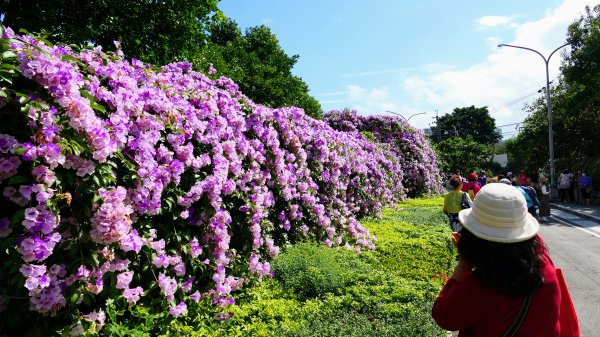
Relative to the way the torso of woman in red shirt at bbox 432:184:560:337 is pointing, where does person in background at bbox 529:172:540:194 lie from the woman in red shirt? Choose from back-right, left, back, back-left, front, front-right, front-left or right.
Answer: front-right

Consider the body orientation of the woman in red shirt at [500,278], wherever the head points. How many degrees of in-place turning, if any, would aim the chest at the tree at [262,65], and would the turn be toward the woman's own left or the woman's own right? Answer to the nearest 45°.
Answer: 0° — they already face it

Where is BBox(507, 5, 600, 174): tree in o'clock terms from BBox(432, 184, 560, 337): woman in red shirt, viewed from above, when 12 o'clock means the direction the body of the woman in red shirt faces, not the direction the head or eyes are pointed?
The tree is roughly at 2 o'clock from the woman in red shirt.

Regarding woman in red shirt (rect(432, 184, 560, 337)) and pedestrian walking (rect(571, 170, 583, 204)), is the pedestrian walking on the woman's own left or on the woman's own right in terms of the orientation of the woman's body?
on the woman's own right

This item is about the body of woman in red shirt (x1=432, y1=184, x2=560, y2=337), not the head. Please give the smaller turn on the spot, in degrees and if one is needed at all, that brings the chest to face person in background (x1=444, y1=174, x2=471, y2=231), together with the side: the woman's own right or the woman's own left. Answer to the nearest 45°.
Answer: approximately 45° to the woman's own right

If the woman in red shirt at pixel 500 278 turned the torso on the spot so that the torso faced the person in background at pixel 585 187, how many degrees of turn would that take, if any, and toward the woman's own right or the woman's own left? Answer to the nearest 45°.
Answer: approximately 45° to the woman's own right

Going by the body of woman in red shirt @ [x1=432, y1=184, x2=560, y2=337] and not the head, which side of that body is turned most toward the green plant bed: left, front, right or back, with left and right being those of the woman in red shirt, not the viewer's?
front

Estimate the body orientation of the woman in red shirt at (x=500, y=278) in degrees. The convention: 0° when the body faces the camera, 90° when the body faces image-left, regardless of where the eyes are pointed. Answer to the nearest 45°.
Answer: approximately 135°

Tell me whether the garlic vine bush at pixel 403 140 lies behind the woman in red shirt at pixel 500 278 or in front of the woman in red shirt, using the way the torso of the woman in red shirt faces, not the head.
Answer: in front
